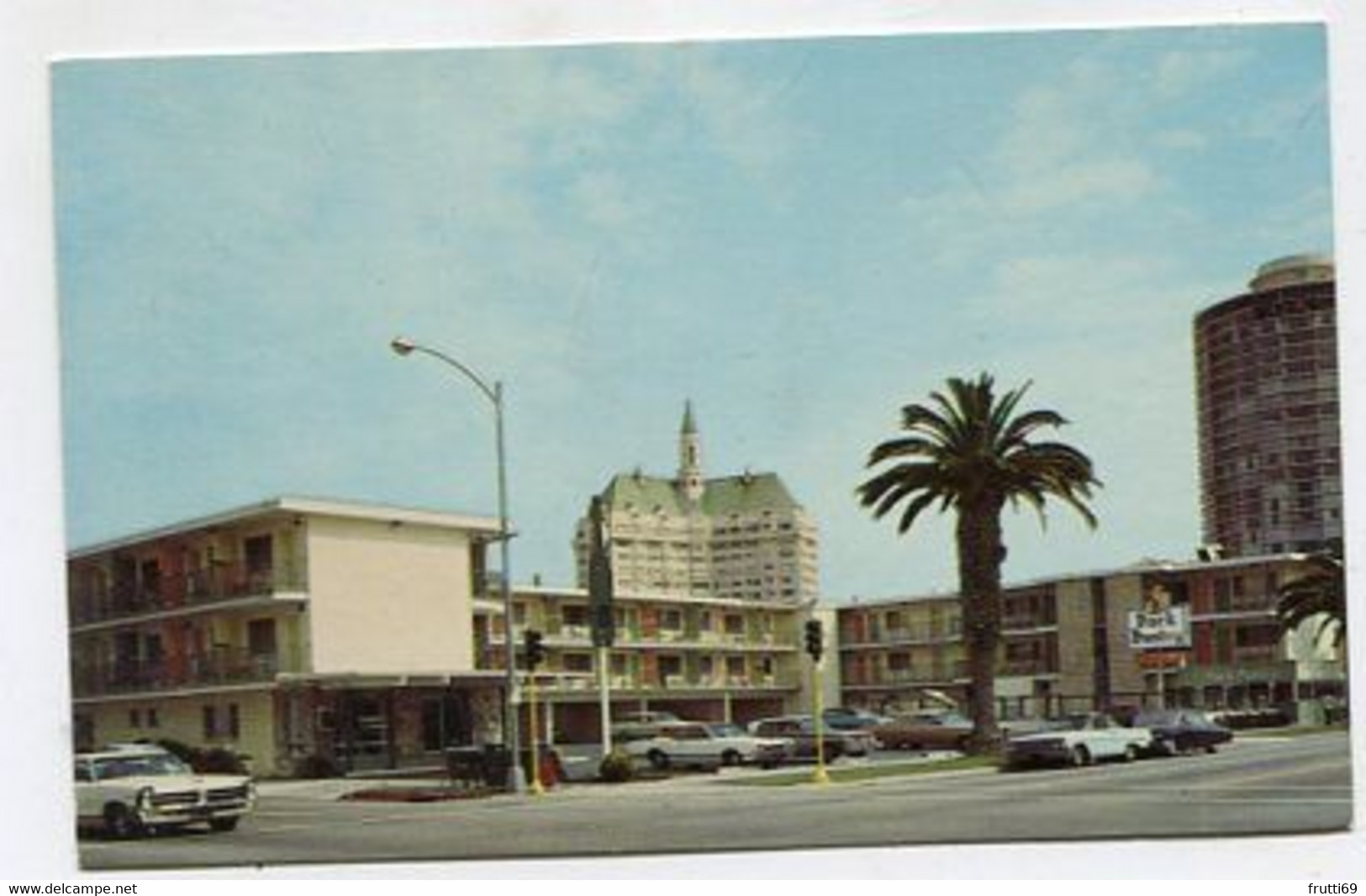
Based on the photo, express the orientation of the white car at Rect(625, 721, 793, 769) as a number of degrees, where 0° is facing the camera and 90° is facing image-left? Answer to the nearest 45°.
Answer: approximately 315°

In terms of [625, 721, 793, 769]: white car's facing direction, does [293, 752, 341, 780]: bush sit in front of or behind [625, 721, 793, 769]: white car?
behind

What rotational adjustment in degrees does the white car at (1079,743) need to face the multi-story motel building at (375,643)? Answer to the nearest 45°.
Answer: approximately 45° to its right

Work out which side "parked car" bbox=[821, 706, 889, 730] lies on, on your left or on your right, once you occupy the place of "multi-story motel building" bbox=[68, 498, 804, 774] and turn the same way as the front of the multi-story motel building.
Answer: on your left

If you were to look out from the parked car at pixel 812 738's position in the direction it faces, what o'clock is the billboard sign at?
The billboard sign is roughly at 11 o'clock from the parked car.

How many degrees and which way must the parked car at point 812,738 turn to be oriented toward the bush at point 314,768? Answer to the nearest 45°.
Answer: approximately 135° to its right

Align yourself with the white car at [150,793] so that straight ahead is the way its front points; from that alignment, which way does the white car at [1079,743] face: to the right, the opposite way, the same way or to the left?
to the right

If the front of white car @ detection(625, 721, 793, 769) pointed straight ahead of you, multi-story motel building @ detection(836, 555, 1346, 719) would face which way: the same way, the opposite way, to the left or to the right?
to the right
